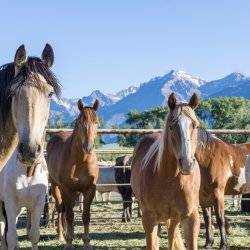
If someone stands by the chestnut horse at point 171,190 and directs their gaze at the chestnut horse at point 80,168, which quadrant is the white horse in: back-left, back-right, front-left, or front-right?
front-left

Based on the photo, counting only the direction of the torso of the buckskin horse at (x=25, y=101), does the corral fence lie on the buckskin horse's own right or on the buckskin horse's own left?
on the buckskin horse's own left

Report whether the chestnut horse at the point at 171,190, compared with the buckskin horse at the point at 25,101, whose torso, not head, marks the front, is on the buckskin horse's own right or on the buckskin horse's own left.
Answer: on the buckskin horse's own left

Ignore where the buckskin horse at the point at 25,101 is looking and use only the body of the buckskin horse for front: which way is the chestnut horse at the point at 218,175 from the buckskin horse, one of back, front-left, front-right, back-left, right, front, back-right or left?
left

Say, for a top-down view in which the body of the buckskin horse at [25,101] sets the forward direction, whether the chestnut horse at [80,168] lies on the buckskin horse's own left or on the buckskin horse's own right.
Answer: on the buckskin horse's own left

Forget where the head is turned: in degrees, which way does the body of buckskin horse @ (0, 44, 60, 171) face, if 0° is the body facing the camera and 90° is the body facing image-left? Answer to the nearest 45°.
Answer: approximately 315°

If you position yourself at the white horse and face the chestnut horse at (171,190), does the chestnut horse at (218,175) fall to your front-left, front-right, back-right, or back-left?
front-left

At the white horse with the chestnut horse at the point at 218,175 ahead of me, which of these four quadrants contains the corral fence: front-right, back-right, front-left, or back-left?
front-left
